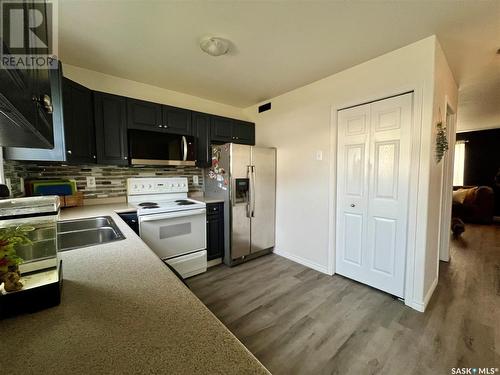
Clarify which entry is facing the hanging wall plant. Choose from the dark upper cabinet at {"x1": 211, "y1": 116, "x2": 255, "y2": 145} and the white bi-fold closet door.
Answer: the dark upper cabinet

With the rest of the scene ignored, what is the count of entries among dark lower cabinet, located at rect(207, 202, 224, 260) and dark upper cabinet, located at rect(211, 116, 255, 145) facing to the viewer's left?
0

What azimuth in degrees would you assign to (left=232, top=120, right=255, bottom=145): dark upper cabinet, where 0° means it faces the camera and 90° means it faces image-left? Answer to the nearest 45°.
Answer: approximately 315°

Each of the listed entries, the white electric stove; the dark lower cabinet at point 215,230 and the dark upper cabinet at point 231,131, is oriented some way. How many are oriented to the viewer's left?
0

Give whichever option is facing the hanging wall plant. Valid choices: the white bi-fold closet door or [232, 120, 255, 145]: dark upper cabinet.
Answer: the dark upper cabinet

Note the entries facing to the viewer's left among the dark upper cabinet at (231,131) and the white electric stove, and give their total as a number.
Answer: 0

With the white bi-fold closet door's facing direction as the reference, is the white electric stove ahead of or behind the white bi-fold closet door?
ahead

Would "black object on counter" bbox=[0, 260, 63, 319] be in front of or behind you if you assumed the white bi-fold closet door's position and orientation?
in front

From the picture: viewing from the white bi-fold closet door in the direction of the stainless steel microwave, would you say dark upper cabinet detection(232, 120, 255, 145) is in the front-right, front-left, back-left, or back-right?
front-right

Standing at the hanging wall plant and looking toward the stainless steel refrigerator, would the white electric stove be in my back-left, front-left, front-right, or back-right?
front-left

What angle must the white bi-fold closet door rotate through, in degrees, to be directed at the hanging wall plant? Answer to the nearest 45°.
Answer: approximately 135° to its left

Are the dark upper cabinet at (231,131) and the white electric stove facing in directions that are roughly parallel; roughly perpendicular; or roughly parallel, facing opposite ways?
roughly parallel

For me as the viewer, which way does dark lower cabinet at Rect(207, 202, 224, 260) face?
facing the viewer and to the right of the viewer

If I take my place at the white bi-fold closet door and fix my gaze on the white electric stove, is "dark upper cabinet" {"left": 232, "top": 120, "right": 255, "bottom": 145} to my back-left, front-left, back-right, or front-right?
front-right
